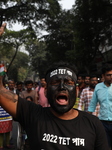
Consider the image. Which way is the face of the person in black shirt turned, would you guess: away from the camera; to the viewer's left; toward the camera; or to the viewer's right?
toward the camera

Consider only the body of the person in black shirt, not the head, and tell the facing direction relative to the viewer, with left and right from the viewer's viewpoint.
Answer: facing the viewer

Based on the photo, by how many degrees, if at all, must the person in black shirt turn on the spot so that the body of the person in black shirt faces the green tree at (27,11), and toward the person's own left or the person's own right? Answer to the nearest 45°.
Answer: approximately 180°
